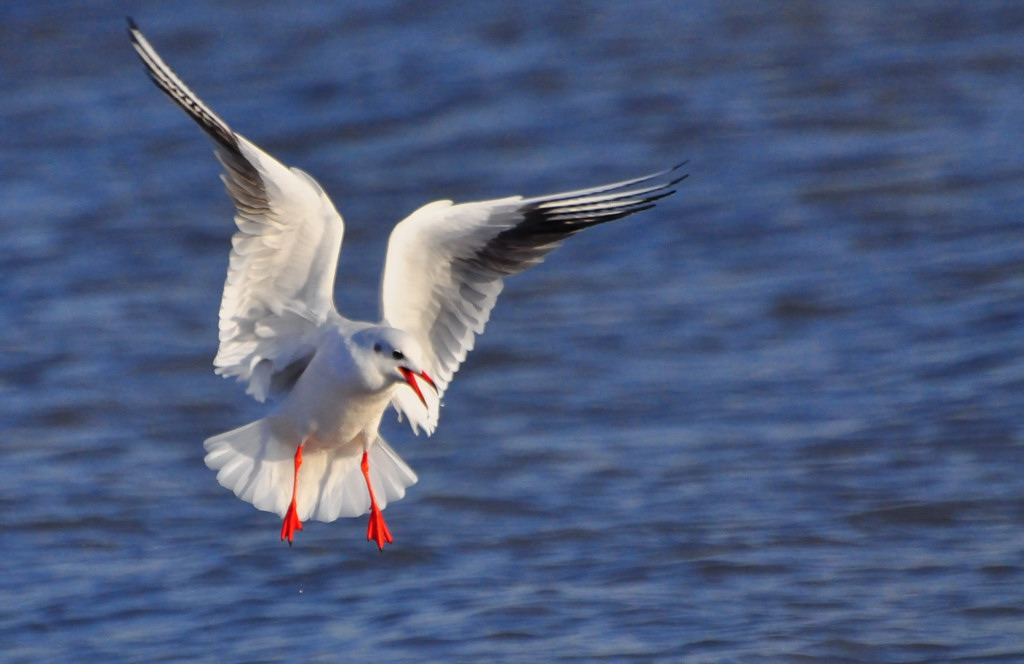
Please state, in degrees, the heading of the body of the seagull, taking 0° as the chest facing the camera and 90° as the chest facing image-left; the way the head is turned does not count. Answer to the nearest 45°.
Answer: approximately 315°
